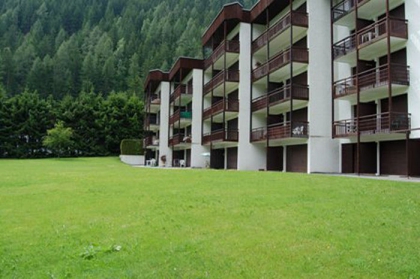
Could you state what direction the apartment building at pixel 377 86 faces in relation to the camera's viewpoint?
facing the viewer and to the left of the viewer
